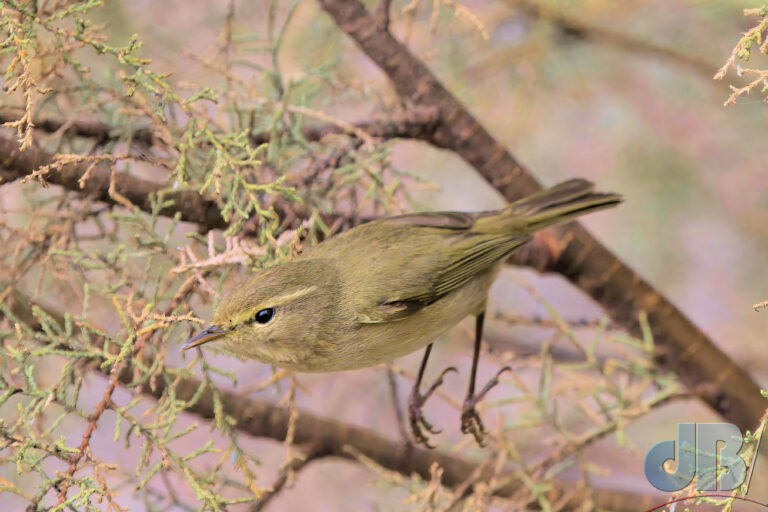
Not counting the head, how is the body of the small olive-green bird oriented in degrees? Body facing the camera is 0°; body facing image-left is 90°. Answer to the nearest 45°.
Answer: approximately 90°

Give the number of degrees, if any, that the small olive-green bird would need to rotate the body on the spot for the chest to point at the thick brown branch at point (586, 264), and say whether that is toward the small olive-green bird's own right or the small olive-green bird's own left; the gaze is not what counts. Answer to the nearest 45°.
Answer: approximately 135° to the small olive-green bird's own right
